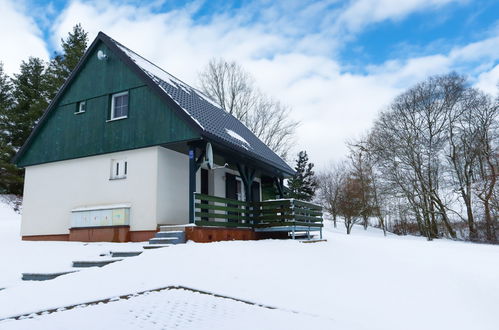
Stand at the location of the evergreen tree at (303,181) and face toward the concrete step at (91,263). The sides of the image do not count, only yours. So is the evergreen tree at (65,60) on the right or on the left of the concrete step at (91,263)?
right

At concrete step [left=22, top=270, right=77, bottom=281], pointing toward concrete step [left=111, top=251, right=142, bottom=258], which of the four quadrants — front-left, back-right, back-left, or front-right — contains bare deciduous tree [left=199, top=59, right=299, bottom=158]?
front-left

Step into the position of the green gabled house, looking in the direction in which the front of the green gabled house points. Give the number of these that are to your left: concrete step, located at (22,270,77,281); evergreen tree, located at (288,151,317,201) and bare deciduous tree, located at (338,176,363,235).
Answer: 2

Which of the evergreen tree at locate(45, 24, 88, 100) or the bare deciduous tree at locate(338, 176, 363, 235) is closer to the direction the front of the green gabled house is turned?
the bare deciduous tree

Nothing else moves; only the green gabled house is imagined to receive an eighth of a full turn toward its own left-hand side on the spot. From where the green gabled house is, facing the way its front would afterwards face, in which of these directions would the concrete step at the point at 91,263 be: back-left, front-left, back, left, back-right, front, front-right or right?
right

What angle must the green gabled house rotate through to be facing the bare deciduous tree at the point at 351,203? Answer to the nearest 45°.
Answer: approximately 90° to its left

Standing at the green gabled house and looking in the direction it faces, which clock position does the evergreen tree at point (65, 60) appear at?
The evergreen tree is roughly at 7 o'clock from the green gabled house.

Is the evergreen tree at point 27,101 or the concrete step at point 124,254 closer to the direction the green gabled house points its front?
the concrete step

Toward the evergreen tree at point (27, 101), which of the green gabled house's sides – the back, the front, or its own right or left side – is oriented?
back

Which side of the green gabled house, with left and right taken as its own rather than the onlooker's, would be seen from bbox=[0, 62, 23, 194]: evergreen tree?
back
